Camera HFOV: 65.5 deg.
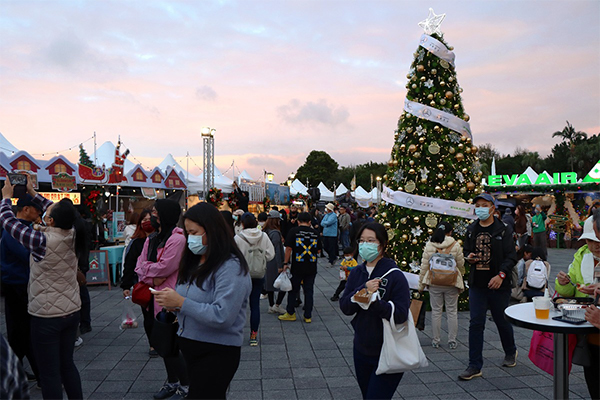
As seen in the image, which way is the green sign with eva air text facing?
toward the camera

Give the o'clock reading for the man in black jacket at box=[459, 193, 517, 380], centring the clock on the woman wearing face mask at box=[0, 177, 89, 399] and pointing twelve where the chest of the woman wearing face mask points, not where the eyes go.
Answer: The man in black jacket is roughly at 5 o'clock from the woman wearing face mask.

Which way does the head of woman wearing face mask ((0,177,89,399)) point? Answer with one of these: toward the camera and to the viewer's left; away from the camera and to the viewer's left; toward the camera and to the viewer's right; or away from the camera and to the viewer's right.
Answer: away from the camera and to the viewer's left

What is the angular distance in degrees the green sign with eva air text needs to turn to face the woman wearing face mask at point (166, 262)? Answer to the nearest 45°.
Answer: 0° — it already faces them

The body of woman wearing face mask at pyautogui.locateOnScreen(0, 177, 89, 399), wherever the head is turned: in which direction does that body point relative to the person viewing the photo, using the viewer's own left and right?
facing away from the viewer and to the left of the viewer

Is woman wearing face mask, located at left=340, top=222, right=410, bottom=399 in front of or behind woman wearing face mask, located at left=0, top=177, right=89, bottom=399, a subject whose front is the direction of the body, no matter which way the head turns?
behind

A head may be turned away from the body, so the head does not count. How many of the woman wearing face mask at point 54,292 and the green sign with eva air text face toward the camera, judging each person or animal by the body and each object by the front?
1

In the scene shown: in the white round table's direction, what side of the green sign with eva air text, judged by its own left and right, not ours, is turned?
front

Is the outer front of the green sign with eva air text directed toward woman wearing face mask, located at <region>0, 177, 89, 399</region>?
yes

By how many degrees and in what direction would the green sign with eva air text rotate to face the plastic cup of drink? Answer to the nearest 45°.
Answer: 0° — it already faces it

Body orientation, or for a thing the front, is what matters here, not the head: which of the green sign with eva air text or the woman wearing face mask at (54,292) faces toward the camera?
the green sign with eva air text

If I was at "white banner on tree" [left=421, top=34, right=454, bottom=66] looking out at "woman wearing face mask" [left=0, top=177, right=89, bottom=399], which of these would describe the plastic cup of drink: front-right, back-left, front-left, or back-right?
front-left

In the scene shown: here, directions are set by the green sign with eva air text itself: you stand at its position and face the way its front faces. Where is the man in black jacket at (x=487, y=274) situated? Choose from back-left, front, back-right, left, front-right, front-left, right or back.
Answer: front

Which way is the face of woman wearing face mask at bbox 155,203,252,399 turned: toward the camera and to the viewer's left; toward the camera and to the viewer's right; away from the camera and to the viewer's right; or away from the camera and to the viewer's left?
toward the camera and to the viewer's left
